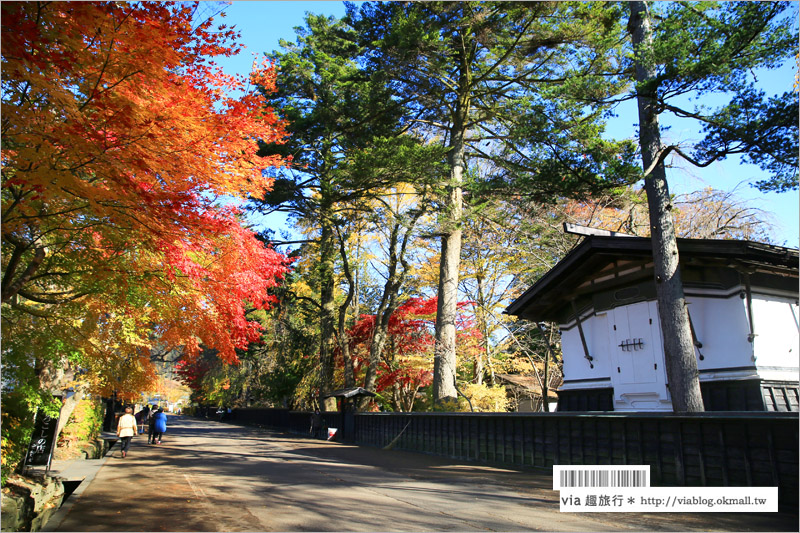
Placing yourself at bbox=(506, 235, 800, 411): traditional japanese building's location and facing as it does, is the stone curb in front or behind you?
in front

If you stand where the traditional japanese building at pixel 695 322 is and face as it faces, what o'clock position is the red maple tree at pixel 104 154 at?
The red maple tree is roughly at 12 o'clock from the traditional japanese building.

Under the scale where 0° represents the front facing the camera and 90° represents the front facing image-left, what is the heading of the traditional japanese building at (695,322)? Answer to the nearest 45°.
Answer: approximately 45°

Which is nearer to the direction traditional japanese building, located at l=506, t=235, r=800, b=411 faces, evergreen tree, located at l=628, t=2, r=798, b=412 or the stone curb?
the stone curb

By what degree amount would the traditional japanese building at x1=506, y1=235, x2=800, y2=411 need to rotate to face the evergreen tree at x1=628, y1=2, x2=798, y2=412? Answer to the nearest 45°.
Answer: approximately 45° to its left
